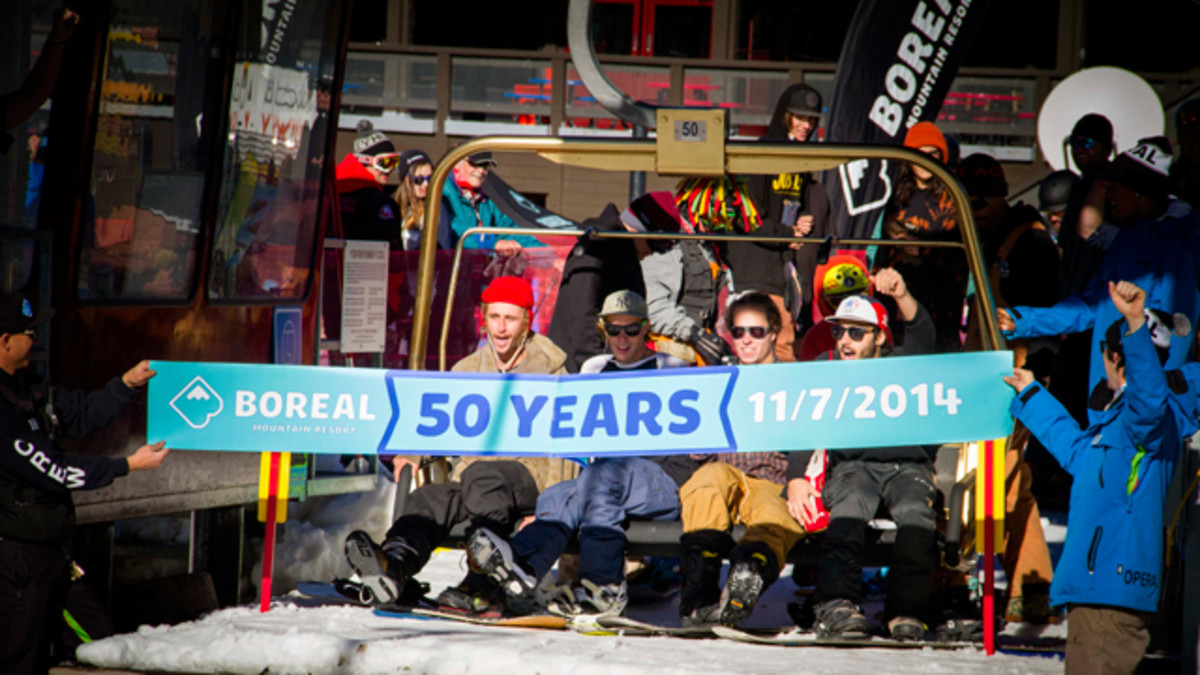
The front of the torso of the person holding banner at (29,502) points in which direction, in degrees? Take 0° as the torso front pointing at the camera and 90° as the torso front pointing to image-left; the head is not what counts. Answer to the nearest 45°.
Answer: approximately 270°

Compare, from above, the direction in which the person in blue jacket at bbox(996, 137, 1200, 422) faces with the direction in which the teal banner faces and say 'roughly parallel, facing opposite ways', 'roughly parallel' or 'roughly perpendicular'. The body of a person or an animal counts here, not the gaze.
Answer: roughly perpendicular

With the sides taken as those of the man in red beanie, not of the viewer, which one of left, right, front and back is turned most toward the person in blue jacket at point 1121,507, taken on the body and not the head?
left

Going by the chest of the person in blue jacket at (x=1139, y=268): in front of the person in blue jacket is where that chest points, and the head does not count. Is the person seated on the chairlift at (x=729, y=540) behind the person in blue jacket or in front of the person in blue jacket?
in front

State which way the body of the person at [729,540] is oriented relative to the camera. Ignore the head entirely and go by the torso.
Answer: toward the camera

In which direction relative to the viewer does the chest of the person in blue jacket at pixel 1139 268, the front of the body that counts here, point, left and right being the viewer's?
facing to the left of the viewer

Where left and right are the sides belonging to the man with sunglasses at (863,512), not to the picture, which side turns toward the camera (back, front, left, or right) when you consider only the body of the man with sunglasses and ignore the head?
front

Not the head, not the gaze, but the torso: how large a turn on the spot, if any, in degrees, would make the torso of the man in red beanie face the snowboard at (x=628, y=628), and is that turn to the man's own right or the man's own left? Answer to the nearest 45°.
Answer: approximately 90° to the man's own left

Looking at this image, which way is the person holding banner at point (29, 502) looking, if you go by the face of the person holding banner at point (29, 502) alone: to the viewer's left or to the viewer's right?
to the viewer's right

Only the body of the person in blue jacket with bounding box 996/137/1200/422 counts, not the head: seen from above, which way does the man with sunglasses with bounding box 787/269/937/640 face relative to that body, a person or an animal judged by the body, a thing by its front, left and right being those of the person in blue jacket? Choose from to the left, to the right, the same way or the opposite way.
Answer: to the left

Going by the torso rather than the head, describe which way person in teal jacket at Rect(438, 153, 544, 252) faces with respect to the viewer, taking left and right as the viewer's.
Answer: facing the viewer and to the right of the viewer

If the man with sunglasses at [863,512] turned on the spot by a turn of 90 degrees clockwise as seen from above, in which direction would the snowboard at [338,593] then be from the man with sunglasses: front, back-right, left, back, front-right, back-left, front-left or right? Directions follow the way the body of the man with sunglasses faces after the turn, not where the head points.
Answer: front

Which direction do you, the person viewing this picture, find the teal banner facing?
facing the viewer
